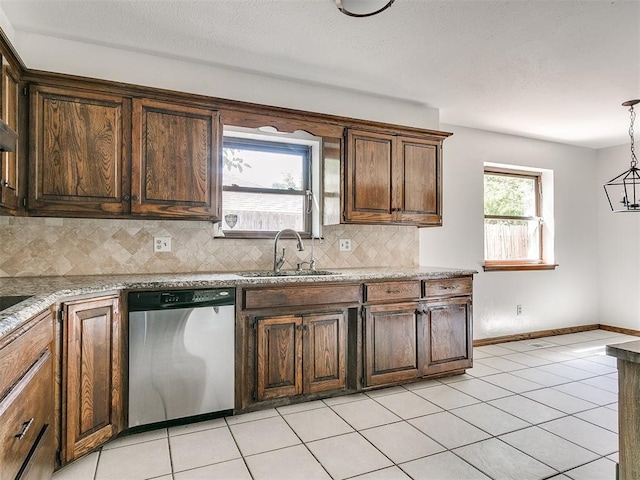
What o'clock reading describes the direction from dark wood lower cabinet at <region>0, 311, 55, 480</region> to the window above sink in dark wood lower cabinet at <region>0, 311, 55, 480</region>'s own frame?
The window above sink is roughly at 11 o'clock from the dark wood lower cabinet.

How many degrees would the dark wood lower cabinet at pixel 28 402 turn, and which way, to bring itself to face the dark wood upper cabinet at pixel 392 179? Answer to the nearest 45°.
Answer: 0° — it already faces it

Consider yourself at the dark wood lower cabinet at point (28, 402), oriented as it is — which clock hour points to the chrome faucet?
The chrome faucet is roughly at 11 o'clock from the dark wood lower cabinet.

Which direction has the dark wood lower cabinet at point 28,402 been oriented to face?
to the viewer's right
